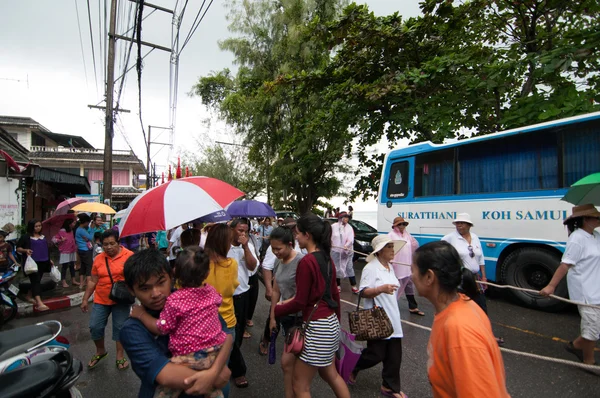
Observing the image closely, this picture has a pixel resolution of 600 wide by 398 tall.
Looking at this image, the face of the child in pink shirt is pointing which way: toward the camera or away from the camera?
away from the camera

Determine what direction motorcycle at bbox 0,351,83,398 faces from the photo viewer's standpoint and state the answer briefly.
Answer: facing to the left of the viewer

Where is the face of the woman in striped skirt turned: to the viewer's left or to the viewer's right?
to the viewer's left

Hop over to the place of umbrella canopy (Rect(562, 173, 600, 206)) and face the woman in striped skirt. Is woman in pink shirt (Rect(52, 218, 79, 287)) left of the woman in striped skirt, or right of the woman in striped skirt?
right

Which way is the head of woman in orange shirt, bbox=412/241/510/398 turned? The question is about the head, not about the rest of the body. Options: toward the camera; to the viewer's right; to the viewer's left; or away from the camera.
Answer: to the viewer's left

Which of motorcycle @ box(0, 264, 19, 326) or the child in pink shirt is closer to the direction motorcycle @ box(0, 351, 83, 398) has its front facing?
the motorcycle
